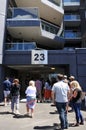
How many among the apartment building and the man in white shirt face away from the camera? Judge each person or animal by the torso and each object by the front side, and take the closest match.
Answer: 1

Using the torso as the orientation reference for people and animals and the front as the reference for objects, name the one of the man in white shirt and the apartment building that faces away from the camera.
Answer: the man in white shirt

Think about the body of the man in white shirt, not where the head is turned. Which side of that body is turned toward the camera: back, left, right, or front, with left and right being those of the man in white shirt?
back

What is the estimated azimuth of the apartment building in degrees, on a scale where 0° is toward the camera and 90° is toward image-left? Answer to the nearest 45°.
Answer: approximately 0°

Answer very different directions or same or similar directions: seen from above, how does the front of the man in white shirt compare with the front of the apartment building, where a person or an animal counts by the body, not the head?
very different directions

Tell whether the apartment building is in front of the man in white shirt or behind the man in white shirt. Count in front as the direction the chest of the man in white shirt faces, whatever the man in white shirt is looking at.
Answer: in front

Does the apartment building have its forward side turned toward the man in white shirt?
yes
